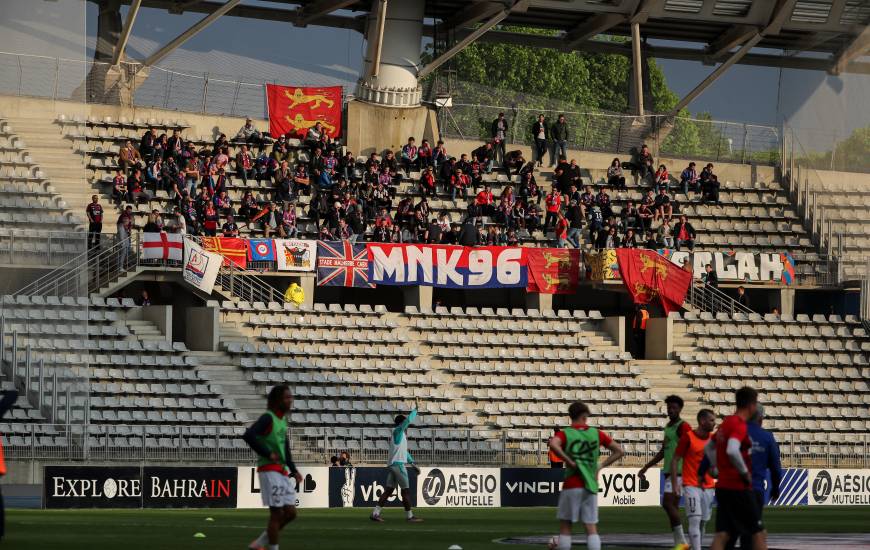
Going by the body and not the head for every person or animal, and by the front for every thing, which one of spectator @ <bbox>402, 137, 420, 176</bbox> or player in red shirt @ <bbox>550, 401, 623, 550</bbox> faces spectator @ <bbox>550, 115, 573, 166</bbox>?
the player in red shirt

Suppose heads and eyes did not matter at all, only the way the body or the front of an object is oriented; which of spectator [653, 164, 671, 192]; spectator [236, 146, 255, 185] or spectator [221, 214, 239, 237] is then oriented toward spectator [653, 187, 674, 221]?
spectator [653, 164, 671, 192]

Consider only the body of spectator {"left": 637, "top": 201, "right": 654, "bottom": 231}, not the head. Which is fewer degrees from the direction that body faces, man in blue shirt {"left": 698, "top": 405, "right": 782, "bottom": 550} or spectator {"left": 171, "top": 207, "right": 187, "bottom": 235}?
the man in blue shirt

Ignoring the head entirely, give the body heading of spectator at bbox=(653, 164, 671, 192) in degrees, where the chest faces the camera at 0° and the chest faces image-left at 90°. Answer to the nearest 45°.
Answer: approximately 0°

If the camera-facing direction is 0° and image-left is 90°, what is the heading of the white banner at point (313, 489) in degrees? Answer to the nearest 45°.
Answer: approximately 0°

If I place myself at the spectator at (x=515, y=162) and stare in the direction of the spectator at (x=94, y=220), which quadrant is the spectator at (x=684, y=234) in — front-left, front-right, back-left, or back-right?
back-left

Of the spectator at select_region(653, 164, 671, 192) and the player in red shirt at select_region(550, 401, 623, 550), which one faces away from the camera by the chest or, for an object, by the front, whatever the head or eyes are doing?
the player in red shirt

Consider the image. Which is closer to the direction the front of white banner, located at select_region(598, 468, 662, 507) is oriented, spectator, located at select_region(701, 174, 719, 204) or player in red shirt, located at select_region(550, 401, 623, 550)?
the player in red shirt
